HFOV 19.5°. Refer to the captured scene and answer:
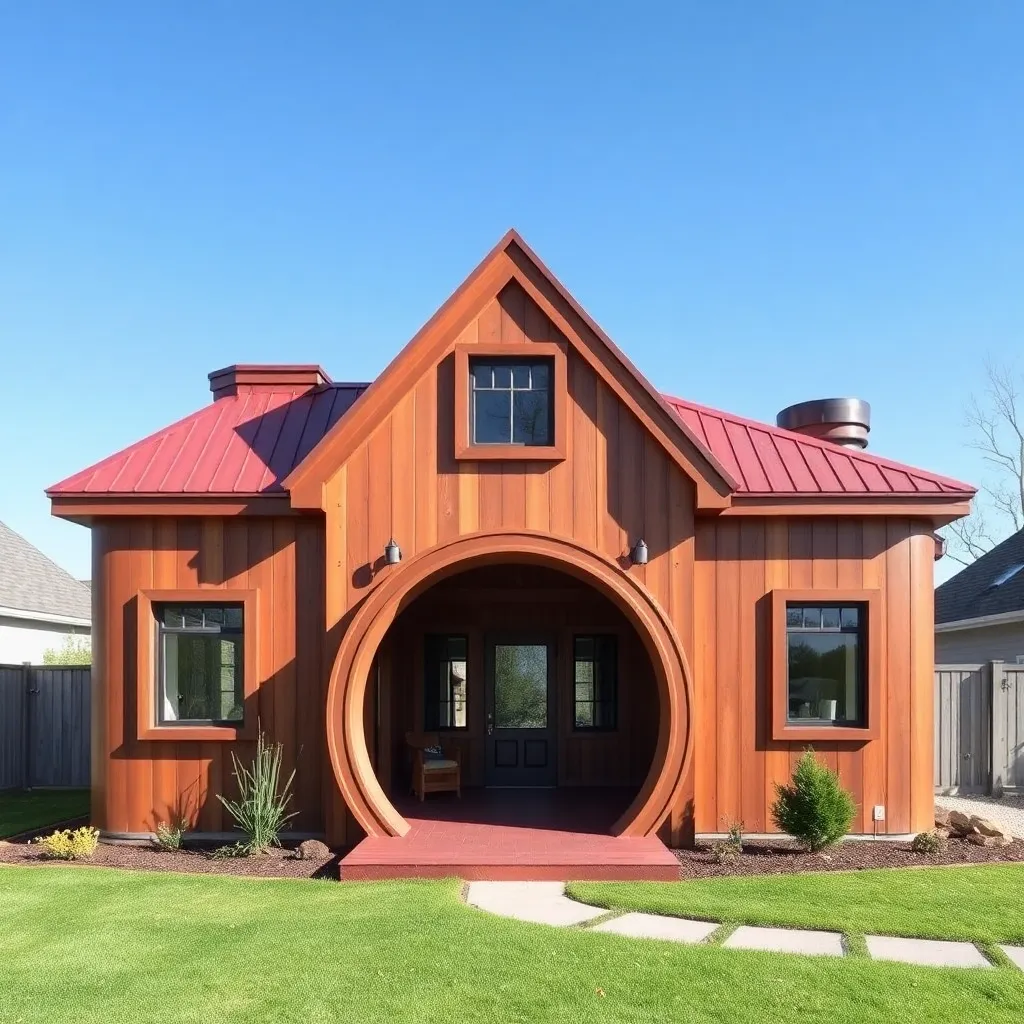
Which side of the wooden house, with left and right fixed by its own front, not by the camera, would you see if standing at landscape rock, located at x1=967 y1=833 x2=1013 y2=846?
left

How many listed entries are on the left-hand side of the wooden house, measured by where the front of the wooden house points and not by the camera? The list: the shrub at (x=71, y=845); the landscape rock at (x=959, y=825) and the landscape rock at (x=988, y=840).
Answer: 2

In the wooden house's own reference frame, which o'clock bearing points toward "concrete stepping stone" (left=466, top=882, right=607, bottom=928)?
The concrete stepping stone is roughly at 12 o'clock from the wooden house.

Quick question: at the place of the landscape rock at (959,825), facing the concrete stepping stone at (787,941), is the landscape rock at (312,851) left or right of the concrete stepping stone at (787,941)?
right

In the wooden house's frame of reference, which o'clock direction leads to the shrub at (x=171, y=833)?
The shrub is roughly at 3 o'clock from the wooden house.

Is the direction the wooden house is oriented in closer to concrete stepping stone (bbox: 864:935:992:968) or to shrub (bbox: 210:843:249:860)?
the concrete stepping stone

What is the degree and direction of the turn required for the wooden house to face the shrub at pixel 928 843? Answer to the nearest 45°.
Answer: approximately 90° to its left

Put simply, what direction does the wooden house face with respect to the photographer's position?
facing the viewer

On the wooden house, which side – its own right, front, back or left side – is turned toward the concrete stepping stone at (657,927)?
front

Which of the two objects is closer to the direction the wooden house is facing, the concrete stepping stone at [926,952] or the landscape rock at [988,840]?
the concrete stepping stone
